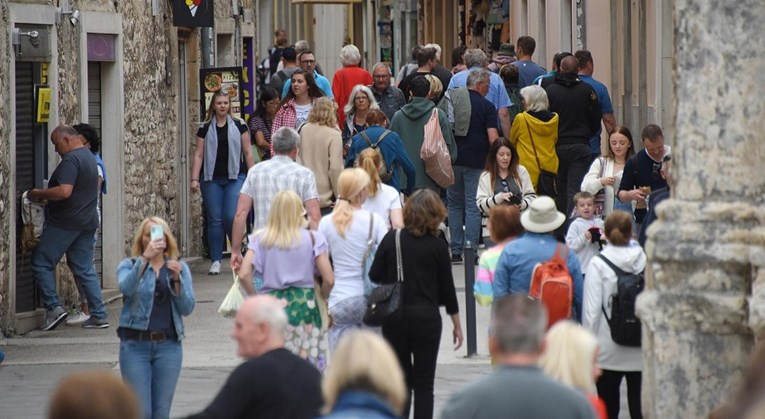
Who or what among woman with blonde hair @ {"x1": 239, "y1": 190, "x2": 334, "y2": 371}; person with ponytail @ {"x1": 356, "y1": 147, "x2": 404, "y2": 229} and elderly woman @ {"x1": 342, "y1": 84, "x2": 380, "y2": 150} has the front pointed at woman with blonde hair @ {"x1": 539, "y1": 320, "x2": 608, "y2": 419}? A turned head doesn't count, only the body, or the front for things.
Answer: the elderly woman

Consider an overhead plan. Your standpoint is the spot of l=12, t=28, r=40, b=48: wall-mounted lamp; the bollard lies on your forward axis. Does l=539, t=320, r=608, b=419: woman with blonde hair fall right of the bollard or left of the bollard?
right

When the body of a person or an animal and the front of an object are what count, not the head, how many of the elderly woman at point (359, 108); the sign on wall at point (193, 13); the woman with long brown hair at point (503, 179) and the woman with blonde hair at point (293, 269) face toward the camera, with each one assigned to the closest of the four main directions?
3

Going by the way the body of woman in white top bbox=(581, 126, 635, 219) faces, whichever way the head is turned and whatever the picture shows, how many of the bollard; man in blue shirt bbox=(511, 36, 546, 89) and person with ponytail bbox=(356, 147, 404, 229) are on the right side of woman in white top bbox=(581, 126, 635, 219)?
2

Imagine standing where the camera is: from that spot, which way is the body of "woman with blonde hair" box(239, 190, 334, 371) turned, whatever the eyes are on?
away from the camera

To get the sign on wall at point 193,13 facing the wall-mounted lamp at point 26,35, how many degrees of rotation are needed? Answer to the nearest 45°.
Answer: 0° — it already faces it

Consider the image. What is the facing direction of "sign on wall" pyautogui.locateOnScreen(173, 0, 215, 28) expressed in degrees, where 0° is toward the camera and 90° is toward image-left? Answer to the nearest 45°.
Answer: approximately 0°

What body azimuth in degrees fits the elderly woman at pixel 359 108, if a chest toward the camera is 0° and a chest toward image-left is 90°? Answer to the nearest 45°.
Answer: approximately 0°

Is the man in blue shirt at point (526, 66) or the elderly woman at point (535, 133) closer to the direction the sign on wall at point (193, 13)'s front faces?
the elderly woman

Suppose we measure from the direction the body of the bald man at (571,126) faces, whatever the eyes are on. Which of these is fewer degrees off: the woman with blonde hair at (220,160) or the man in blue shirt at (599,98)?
the man in blue shirt

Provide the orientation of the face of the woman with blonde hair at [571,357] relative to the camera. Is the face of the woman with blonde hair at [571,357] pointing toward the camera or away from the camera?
away from the camera

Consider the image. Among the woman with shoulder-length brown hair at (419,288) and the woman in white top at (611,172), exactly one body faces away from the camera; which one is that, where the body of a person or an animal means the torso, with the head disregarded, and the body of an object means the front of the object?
the woman with shoulder-length brown hair
